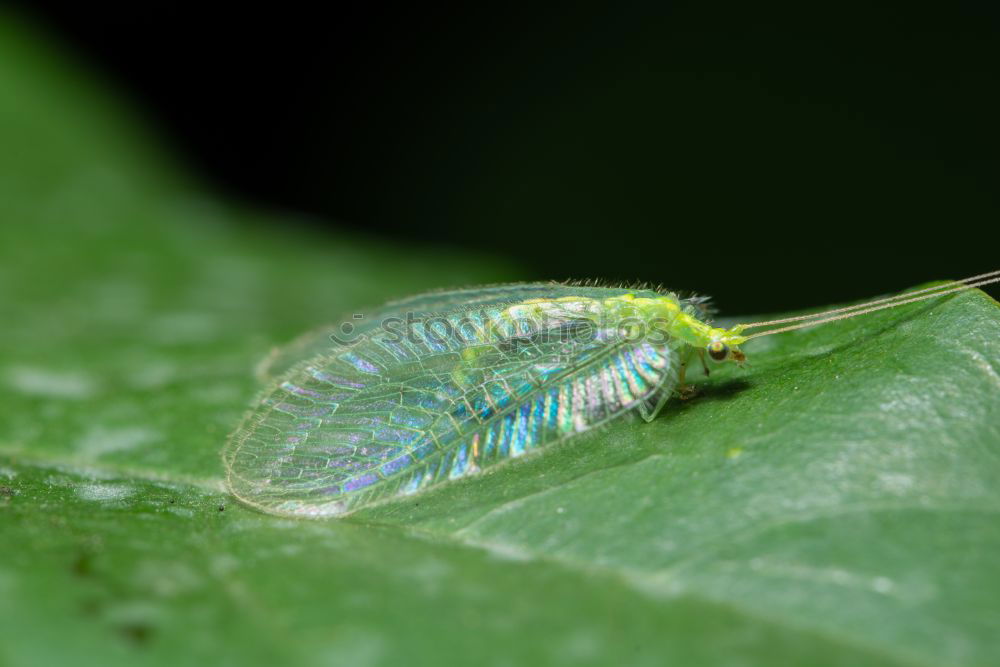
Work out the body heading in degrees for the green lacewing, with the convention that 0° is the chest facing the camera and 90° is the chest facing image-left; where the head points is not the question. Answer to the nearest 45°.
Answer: approximately 270°
